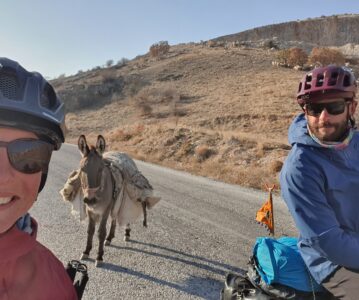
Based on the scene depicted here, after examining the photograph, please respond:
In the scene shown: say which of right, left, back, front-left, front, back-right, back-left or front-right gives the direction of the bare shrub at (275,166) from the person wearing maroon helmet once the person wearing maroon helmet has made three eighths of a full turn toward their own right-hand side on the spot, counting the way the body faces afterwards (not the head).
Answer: right

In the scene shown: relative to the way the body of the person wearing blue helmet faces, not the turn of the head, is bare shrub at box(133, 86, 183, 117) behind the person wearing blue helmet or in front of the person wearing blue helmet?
behind

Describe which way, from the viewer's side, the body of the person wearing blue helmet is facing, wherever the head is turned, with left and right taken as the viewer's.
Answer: facing the viewer

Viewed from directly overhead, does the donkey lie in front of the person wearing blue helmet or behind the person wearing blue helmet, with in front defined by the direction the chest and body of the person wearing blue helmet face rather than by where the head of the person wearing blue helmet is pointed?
behind

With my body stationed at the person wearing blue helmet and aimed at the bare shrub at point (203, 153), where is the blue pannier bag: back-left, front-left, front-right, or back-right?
front-right

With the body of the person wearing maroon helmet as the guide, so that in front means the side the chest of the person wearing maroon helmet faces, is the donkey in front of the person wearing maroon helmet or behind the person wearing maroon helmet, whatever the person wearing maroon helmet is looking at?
behind

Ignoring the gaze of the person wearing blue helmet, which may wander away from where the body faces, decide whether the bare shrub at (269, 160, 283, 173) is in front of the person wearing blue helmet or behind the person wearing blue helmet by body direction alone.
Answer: behind

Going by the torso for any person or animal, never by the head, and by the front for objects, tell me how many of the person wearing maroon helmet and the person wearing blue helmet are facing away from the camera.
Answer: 0

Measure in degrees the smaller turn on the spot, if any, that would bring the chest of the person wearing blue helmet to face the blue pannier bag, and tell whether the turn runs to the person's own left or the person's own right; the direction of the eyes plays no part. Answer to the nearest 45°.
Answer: approximately 90° to the person's own left
